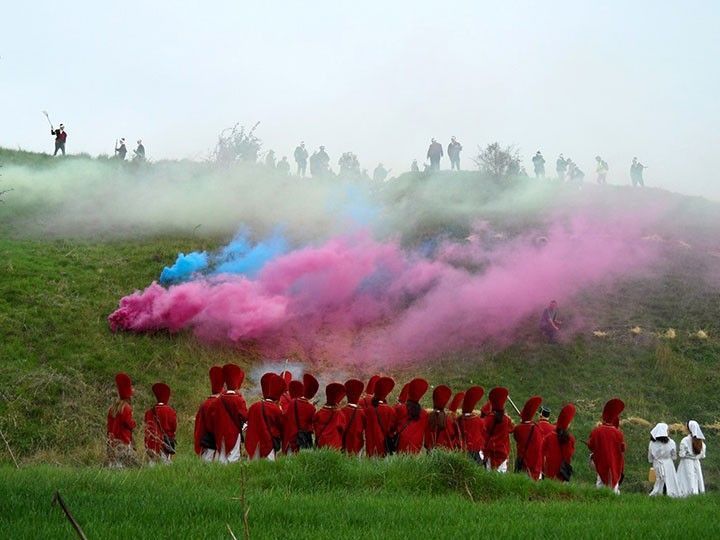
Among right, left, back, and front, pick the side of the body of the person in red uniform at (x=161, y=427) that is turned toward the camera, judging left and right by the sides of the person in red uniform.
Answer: back

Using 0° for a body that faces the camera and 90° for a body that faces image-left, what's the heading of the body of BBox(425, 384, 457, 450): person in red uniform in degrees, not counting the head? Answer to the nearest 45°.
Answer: approximately 180°

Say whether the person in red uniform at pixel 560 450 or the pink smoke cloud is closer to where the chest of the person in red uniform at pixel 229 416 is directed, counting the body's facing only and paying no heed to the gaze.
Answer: the pink smoke cloud

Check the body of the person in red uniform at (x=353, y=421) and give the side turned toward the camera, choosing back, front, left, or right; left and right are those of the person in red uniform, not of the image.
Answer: back

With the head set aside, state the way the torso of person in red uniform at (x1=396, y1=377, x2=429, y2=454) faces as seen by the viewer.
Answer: away from the camera

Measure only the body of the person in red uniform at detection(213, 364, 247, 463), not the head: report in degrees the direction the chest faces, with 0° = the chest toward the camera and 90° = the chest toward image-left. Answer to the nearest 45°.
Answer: approximately 180°

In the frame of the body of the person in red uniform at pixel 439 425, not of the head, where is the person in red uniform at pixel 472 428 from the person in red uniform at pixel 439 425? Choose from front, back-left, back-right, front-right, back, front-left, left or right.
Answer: front-right

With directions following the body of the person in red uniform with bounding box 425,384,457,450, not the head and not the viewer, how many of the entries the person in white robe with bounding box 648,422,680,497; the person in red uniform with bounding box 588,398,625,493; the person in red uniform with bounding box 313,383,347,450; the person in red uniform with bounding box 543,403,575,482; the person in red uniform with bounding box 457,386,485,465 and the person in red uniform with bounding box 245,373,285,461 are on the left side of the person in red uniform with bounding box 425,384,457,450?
2

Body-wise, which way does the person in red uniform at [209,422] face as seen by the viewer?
away from the camera
